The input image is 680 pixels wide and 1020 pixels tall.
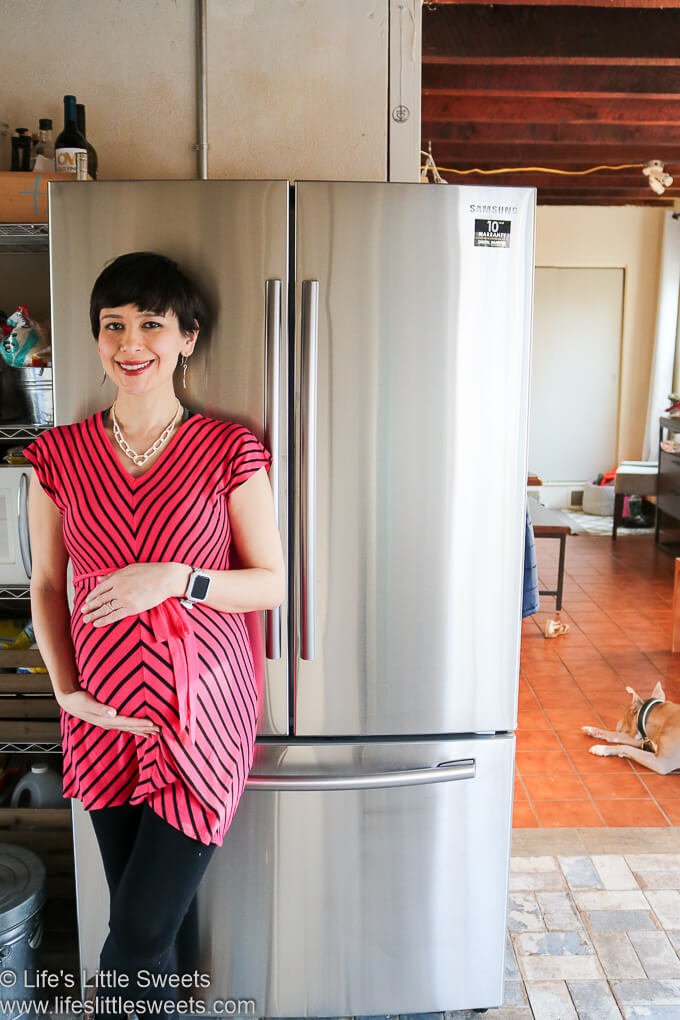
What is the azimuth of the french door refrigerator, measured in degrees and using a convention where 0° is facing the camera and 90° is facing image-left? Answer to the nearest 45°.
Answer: approximately 0°

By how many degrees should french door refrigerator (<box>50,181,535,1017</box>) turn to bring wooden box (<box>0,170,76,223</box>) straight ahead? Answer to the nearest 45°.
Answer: approximately 135° to its right

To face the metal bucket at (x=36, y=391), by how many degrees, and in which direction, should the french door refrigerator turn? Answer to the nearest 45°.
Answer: approximately 135° to its right

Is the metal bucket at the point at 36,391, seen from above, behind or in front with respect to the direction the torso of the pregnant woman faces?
behind

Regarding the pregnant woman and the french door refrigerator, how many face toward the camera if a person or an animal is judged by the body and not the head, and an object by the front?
2
